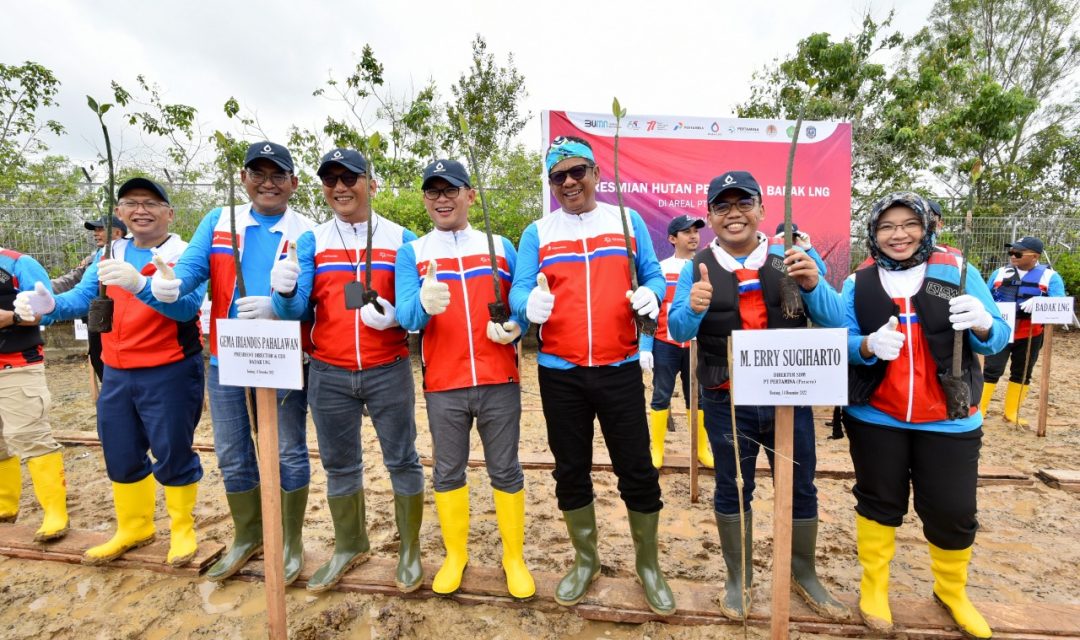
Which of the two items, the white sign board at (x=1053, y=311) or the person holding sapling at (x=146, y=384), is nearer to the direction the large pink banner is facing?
the person holding sapling

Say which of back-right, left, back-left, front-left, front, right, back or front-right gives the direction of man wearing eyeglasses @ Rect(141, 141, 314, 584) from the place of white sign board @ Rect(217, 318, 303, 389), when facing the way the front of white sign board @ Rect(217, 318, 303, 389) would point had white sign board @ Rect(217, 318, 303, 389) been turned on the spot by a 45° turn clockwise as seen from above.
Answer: back-right

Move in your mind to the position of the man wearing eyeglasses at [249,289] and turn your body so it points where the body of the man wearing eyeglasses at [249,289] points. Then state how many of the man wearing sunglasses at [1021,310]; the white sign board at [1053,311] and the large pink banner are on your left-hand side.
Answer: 3

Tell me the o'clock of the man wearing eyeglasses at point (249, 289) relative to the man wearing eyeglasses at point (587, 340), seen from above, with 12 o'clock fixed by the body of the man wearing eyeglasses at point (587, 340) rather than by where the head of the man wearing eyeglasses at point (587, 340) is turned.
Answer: the man wearing eyeglasses at point (249, 289) is roughly at 3 o'clock from the man wearing eyeglasses at point (587, 340).

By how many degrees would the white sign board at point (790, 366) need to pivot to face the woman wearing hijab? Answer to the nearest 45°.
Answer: approximately 135° to its left

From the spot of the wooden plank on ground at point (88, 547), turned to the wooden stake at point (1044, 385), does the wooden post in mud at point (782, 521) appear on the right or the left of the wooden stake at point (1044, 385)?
right

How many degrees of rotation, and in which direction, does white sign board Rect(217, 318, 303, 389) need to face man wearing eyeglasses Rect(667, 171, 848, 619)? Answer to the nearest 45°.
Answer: approximately 90° to its left

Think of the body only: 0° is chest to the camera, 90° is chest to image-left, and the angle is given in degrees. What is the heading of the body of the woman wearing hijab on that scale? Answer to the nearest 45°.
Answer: approximately 0°

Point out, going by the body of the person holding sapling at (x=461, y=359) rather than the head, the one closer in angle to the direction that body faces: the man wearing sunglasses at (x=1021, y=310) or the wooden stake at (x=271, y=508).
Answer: the wooden stake
